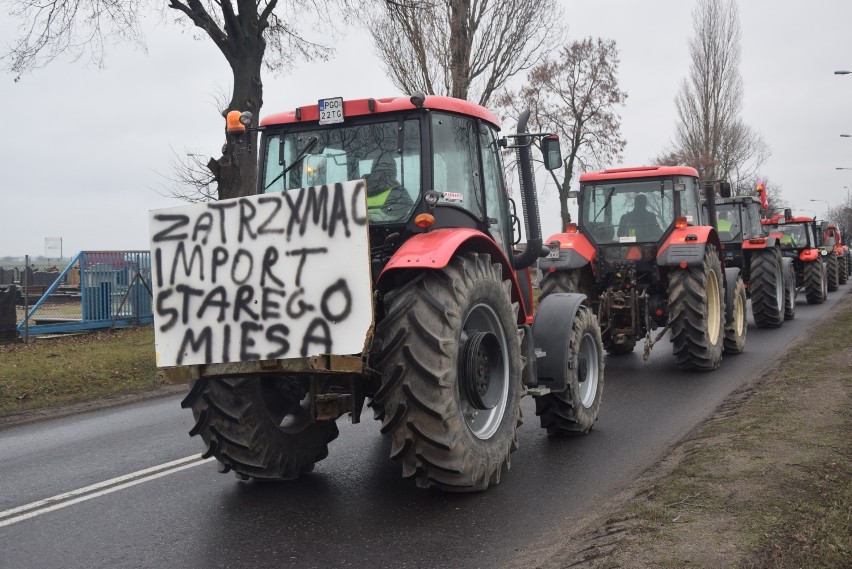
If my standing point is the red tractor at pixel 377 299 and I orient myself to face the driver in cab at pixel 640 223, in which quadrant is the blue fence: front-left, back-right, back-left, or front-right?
front-left

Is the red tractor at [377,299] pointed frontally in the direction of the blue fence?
no

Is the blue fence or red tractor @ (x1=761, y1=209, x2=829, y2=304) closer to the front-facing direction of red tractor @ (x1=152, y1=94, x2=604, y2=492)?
the red tractor

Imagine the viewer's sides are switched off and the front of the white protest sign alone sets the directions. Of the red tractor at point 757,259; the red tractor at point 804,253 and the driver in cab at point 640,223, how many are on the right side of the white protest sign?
0

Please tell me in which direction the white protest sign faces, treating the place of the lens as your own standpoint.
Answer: facing the viewer

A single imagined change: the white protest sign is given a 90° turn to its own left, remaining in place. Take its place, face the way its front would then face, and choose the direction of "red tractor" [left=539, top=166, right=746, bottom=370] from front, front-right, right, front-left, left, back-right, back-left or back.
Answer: front-left

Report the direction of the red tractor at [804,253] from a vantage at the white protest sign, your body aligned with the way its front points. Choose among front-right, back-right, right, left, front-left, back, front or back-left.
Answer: back-left

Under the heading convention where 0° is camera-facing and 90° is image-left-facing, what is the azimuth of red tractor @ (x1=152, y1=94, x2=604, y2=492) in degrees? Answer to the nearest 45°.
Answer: approximately 225°

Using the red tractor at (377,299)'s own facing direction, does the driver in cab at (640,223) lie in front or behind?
in front

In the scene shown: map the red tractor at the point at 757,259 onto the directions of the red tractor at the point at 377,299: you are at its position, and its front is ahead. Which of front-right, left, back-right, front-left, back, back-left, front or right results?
front

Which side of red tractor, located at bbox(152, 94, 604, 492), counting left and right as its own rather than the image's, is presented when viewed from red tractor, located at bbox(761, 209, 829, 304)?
front

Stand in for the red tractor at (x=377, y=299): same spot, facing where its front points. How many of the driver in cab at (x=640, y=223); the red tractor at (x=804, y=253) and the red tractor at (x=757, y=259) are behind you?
0
